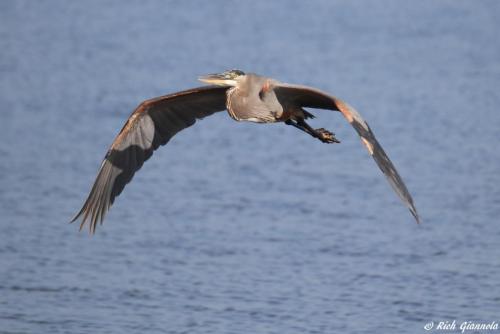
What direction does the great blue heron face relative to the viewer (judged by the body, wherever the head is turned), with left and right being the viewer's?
facing the viewer and to the left of the viewer
